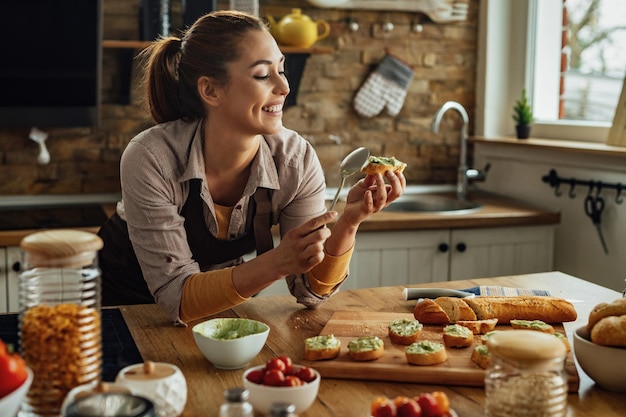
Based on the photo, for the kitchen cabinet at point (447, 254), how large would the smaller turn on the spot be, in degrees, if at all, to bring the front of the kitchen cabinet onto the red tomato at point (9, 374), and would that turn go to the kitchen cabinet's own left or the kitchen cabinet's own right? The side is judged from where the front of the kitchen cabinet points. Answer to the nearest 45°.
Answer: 0° — it already faces it

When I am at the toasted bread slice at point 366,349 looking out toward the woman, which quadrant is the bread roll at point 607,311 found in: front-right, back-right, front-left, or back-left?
back-right

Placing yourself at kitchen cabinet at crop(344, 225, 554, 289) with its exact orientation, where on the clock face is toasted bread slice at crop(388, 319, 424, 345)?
The toasted bread slice is roughly at 12 o'clock from the kitchen cabinet.

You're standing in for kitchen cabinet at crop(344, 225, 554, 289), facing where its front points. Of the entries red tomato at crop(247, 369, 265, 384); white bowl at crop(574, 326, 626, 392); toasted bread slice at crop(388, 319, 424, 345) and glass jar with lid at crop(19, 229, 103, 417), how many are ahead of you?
4

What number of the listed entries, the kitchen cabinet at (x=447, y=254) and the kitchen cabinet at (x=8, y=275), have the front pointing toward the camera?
2

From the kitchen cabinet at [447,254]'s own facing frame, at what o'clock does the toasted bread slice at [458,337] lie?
The toasted bread slice is roughly at 12 o'clock from the kitchen cabinet.

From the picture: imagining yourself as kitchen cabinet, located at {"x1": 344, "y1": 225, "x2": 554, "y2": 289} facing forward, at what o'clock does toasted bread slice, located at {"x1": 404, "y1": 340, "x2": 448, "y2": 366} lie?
The toasted bread slice is roughly at 12 o'clock from the kitchen cabinet.

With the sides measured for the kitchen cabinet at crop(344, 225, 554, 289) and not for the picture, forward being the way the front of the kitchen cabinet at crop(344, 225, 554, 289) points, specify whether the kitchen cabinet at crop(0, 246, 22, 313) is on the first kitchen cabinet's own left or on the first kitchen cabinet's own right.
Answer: on the first kitchen cabinet's own right

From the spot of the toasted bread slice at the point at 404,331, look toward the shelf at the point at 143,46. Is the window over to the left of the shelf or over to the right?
right

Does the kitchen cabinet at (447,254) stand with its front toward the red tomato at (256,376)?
yes
